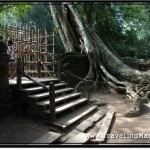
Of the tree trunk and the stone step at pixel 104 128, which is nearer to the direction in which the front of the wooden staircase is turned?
the stone step

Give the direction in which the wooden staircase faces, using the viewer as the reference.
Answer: facing the viewer and to the right of the viewer

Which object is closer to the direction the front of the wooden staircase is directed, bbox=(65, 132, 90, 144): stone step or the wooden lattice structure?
the stone step

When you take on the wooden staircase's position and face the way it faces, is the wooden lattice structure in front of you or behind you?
behind

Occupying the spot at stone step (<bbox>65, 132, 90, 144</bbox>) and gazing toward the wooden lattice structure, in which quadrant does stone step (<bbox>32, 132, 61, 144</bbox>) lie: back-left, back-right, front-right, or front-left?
front-left

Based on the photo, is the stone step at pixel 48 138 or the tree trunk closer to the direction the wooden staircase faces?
the stone step

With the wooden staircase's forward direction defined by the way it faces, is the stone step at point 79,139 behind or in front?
in front

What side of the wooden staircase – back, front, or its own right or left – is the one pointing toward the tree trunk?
left

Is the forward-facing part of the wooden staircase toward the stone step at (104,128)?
yes

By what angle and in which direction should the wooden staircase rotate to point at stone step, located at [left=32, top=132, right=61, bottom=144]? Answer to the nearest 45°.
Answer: approximately 45° to its right
